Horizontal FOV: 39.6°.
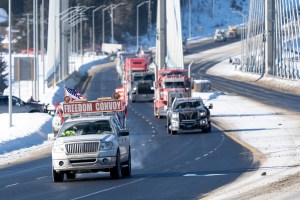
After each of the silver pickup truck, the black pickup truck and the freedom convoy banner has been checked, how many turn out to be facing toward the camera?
3

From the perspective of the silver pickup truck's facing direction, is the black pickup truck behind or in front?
behind

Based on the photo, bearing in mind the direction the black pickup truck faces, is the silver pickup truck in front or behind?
in front

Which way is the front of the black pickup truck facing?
toward the camera

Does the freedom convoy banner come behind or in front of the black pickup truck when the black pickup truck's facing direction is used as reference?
in front

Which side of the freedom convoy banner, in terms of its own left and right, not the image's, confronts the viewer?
front

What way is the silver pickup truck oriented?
toward the camera
